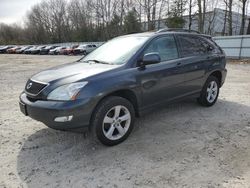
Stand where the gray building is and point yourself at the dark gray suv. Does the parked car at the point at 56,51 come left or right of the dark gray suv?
right

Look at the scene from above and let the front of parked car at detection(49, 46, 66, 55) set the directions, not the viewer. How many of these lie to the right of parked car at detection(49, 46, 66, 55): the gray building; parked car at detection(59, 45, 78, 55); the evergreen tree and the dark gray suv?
0

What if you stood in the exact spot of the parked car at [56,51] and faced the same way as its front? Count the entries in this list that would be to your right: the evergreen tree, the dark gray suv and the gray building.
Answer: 0

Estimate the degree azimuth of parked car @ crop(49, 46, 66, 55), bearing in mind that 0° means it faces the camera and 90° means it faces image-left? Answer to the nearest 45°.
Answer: approximately 45°

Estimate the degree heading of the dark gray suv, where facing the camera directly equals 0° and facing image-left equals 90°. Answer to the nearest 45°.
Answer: approximately 45°

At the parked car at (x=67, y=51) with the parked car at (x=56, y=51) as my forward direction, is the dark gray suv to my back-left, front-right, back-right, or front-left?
back-left

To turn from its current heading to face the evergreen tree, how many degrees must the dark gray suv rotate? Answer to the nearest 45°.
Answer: approximately 135° to its right

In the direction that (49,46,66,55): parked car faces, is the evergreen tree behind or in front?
behind

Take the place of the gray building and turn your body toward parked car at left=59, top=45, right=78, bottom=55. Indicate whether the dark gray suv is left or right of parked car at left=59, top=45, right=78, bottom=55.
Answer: left

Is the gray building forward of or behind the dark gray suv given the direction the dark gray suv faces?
behind

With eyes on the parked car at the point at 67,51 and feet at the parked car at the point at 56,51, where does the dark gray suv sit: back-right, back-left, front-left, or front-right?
front-right

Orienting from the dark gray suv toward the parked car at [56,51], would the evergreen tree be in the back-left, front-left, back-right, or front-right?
front-right

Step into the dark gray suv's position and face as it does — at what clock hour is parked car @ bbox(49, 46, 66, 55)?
The parked car is roughly at 4 o'clock from the dark gray suv.

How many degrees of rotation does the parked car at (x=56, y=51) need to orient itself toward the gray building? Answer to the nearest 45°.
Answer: approximately 135° to its left

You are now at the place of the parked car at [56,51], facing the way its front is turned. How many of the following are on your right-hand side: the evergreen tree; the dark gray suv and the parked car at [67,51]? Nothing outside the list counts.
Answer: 0

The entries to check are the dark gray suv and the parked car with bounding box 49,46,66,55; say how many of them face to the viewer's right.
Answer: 0

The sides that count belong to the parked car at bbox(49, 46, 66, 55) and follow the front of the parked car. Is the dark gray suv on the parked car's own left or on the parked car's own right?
on the parked car's own left

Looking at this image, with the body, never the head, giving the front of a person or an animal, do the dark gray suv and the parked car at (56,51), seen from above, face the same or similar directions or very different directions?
same or similar directions
